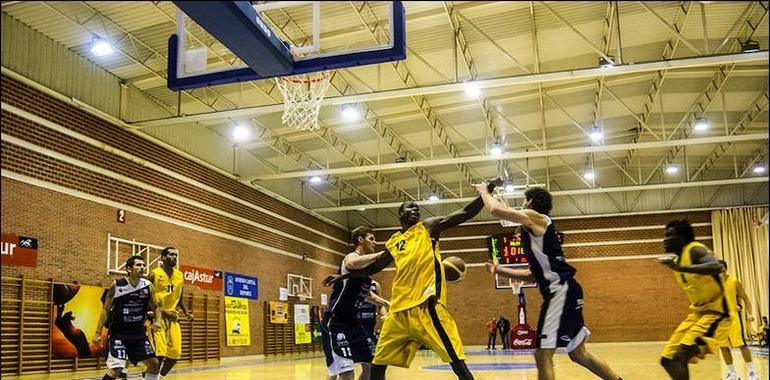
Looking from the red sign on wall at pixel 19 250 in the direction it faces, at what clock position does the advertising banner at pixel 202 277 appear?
The advertising banner is roughly at 9 o'clock from the red sign on wall.

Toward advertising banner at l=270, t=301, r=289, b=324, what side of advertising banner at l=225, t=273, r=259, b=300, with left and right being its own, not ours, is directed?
left

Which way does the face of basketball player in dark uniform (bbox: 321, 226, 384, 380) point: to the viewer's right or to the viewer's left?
to the viewer's right

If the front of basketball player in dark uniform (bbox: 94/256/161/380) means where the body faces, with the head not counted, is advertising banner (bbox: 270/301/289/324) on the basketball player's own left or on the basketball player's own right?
on the basketball player's own left

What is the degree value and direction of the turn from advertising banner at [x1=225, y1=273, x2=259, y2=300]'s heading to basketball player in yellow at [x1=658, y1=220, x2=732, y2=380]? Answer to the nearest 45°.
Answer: approximately 45° to its right

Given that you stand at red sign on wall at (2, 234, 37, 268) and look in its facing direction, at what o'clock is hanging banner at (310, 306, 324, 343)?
The hanging banner is roughly at 9 o'clock from the red sign on wall.

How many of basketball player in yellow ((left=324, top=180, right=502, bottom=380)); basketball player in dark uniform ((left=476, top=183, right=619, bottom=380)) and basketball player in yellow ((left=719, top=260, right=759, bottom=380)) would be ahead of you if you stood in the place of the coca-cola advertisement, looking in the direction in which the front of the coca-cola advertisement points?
3

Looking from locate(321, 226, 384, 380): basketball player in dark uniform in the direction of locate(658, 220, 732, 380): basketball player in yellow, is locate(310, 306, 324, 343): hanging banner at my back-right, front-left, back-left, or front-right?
back-left

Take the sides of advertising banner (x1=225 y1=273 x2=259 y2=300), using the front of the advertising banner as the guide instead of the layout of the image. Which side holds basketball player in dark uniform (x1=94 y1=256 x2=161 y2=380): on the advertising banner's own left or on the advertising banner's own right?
on the advertising banner's own right

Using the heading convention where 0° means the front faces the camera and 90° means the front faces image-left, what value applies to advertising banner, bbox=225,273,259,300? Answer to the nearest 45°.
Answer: approximately 315°
